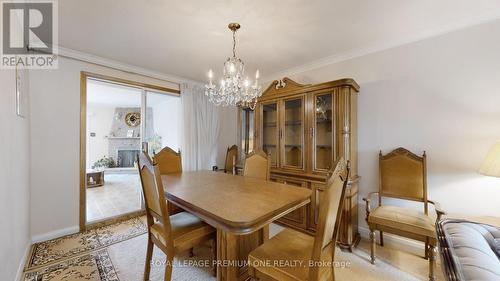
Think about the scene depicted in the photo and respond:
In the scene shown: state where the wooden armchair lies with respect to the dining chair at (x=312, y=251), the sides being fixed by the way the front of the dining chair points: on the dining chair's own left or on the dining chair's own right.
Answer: on the dining chair's own right

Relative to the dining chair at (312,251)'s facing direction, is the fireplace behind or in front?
in front

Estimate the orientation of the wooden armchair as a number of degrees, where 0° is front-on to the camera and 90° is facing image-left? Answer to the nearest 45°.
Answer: approximately 45°

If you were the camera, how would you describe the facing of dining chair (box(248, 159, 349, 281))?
facing away from the viewer and to the left of the viewer

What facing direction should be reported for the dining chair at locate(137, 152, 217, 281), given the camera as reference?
facing away from the viewer and to the right of the viewer

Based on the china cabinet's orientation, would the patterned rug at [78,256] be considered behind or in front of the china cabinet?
in front

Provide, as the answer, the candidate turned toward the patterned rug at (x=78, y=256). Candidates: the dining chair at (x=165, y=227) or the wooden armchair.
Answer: the wooden armchair

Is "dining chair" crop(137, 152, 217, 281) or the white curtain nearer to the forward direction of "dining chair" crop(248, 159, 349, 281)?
the white curtain

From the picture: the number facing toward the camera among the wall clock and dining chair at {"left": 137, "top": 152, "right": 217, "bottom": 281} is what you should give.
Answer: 1

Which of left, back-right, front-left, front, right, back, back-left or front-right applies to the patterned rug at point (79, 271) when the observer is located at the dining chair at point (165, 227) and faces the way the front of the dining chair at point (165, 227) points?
left

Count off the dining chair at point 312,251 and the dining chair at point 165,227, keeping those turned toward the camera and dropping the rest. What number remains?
0

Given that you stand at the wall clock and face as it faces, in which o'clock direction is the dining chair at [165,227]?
The dining chair is roughly at 12 o'clock from the wall clock.

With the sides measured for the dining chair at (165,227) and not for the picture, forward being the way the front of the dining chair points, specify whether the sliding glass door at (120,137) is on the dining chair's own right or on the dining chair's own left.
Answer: on the dining chair's own left

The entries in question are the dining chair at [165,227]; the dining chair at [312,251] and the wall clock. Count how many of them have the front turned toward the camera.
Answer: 1
